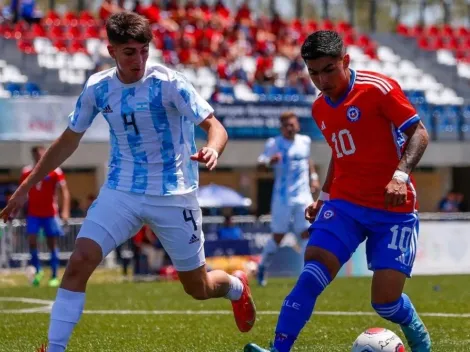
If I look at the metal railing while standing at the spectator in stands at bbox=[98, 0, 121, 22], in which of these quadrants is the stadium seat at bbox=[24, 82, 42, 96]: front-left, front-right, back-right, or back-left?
front-right

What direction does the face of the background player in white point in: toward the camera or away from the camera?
toward the camera

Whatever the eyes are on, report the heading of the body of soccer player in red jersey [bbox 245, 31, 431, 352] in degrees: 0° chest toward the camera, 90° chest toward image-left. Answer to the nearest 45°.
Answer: approximately 45°

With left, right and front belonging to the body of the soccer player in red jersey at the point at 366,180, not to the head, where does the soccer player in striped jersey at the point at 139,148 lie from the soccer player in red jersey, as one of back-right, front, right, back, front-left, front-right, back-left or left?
front-right

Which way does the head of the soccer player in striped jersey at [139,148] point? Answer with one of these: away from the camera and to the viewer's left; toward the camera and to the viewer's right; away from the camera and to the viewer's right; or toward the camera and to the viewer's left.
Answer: toward the camera and to the viewer's right

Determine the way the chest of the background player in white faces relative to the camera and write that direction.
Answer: toward the camera

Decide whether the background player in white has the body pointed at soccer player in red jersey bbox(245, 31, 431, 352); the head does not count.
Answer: yes

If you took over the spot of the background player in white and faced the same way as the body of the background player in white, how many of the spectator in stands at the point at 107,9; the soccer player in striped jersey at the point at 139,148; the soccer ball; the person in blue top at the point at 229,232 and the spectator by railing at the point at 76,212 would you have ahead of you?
2

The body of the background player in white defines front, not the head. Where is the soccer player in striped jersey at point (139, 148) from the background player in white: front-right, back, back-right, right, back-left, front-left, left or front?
front

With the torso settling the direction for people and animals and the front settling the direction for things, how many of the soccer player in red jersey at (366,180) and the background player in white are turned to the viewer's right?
0

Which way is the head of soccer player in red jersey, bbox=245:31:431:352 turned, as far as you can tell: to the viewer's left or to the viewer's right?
to the viewer's left

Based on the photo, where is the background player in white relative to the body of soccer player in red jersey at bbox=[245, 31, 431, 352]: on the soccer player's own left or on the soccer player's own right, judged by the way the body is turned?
on the soccer player's own right

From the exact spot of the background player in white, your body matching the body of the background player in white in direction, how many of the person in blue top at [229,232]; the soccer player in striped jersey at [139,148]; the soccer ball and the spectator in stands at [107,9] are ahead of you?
2

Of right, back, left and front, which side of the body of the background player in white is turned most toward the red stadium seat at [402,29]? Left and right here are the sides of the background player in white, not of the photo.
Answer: back

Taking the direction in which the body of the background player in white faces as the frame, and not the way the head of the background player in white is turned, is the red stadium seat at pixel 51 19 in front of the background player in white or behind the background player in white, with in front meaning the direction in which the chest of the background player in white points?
behind

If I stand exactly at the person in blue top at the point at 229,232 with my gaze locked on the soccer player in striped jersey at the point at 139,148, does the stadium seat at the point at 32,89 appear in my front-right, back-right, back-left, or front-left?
back-right

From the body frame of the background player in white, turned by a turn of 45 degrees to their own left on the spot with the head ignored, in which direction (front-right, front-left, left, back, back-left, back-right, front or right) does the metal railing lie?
back
